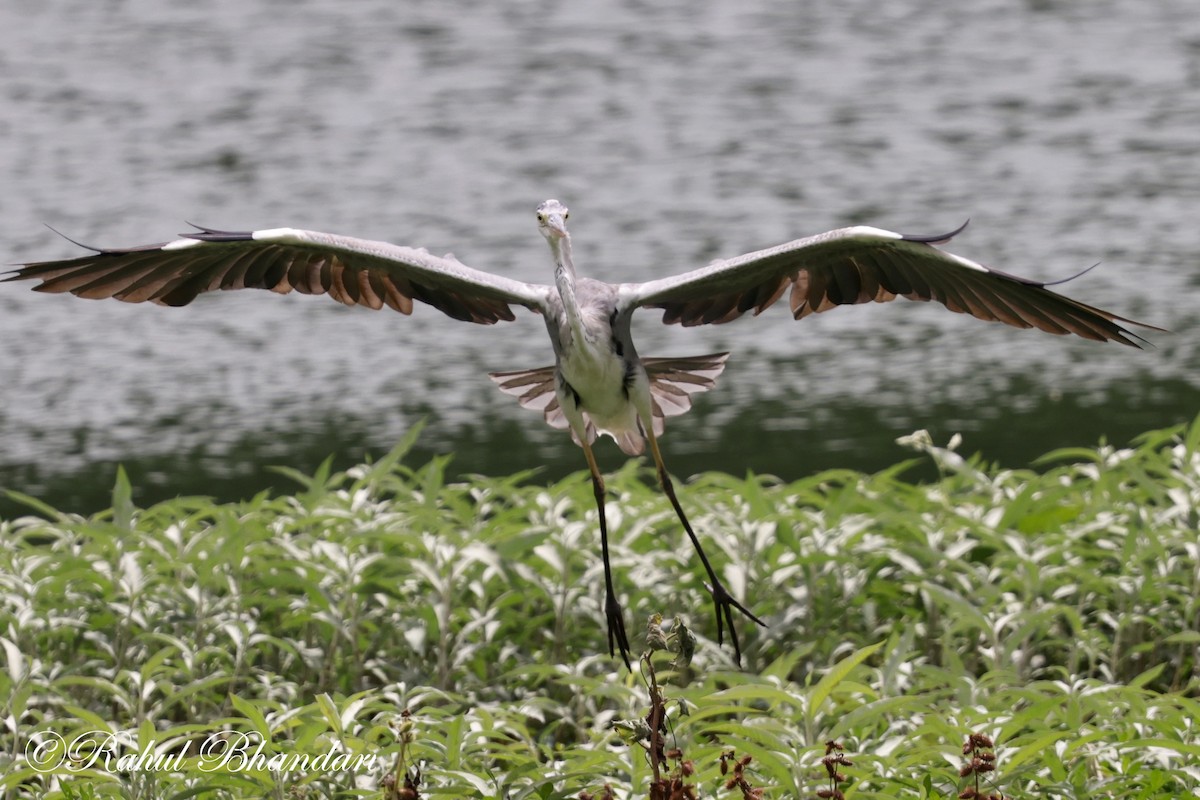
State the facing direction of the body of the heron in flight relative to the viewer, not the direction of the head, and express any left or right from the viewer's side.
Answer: facing the viewer
